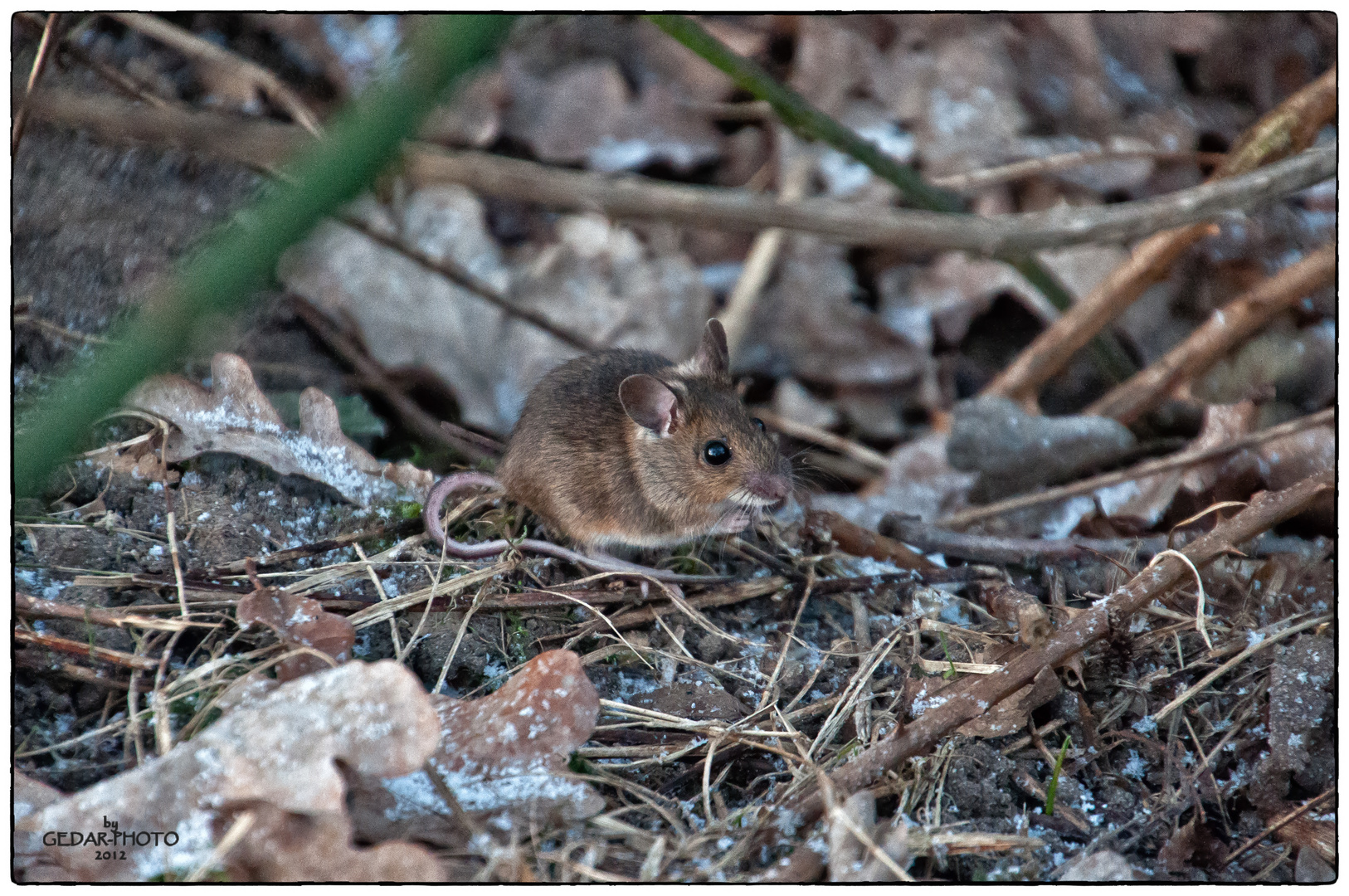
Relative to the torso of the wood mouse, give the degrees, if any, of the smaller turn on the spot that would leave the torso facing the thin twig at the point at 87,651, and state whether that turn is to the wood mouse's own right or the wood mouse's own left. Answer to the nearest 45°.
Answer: approximately 135° to the wood mouse's own right

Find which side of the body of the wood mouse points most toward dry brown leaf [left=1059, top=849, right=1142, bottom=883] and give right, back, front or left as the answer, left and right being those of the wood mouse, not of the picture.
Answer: right

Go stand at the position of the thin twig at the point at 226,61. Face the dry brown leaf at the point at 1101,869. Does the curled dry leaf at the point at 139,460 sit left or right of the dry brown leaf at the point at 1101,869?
right

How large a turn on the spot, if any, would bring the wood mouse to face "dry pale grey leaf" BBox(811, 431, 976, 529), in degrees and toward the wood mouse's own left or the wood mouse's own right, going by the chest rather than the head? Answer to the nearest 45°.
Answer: approximately 45° to the wood mouse's own left

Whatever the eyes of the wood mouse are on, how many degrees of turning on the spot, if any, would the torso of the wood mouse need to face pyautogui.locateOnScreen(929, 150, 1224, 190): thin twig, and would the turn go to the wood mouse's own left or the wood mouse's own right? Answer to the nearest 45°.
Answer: approximately 45° to the wood mouse's own left

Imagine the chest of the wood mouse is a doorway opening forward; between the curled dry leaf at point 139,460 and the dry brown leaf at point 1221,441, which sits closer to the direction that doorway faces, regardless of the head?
the dry brown leaf

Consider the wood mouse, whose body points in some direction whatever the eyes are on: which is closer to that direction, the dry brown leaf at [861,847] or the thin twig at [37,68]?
the dry brown leaf

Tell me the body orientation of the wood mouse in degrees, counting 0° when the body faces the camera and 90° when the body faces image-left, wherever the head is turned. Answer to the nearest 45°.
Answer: approximately 270°

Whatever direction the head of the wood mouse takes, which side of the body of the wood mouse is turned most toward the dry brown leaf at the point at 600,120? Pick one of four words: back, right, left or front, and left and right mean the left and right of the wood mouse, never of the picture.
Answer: left
